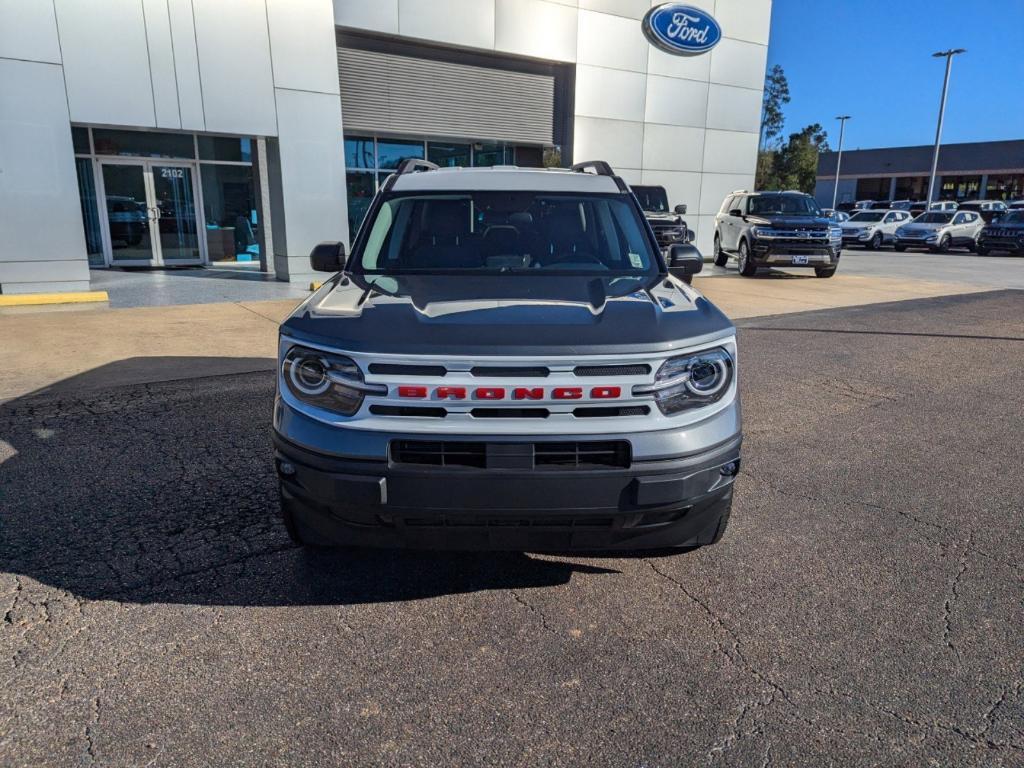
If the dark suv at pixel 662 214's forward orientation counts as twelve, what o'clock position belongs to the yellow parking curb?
The yellow parking curb is roughly at 3 o'clock from the dark suv.

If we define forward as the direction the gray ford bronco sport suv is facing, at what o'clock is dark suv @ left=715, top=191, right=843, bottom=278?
The dark suv is roughly at 7 o'clock from the gray ford bronco sport suv.

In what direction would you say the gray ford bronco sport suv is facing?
toward the camera

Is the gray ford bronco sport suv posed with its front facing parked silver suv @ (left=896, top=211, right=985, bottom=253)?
no

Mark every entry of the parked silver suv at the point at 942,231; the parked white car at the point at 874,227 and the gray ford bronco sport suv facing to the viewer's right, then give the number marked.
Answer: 0

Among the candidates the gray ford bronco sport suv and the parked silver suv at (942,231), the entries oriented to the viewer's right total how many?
0

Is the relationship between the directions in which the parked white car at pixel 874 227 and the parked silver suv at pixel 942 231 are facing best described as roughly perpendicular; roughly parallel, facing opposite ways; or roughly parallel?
roughly parallel

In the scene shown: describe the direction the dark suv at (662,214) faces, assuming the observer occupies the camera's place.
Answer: facing the viewer and to the right of the viewer

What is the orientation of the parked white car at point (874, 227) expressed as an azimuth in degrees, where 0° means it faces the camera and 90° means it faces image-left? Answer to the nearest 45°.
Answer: approximately 45°

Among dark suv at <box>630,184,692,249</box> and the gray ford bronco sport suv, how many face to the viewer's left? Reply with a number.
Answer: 0

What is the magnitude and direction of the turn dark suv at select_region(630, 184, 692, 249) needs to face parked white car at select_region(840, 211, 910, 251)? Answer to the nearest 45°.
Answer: approximately 90° to its left

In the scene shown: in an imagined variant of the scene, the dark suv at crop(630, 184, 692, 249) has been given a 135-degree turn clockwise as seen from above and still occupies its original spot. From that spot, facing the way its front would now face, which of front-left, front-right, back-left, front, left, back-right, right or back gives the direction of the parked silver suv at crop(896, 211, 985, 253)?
back-right

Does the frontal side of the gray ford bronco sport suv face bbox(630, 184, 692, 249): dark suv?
no

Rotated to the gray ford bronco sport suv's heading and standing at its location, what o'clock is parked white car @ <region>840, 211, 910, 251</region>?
The parked white car is roughly at 7 o'clock from the gray ford bronco sport suv.

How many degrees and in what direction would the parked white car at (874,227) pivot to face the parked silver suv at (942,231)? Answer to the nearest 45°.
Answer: approximately 135° to its left

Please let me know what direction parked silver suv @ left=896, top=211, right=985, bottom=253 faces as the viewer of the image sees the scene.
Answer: facing the viewer and to the left of the viewer
